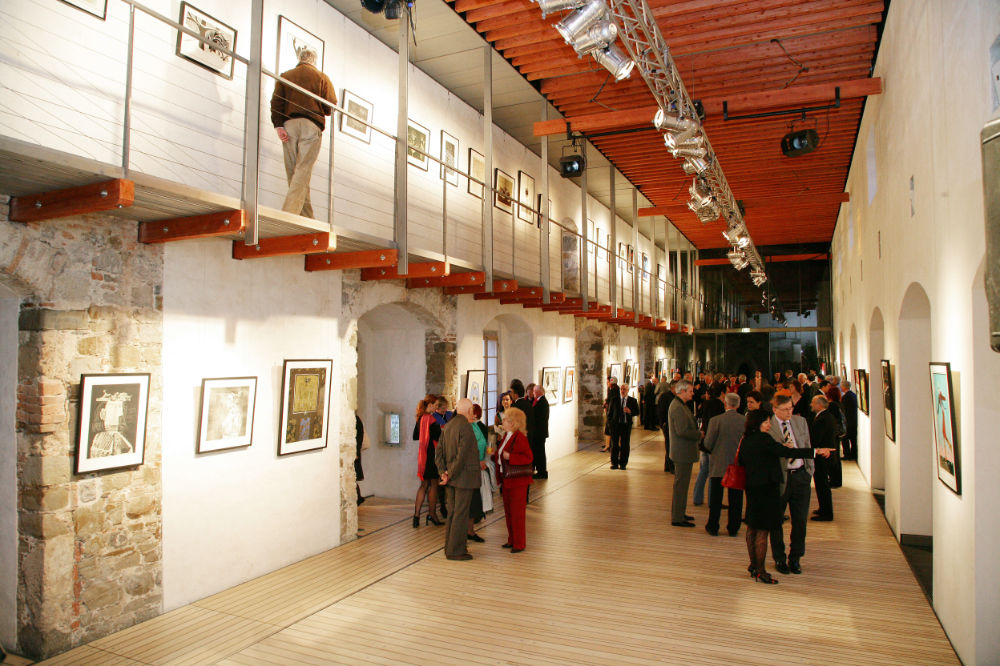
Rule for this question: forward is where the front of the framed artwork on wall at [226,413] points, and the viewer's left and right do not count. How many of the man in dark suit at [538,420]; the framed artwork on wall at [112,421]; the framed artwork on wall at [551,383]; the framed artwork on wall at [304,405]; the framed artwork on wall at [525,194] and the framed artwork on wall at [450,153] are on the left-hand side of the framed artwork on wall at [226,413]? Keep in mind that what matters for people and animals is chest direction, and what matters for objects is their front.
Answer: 5

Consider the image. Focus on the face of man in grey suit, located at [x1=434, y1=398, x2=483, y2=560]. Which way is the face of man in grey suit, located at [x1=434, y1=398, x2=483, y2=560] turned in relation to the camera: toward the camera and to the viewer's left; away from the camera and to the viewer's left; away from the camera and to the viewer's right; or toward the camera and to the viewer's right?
away from the camera and to the viewer's right

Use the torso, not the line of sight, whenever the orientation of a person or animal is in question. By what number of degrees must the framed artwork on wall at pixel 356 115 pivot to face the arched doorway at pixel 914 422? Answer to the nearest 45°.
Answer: approximately 45° to its left

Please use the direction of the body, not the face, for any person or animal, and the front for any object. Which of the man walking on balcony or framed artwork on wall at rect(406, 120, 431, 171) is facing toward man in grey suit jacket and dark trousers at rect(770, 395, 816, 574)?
the framed artwork on wall

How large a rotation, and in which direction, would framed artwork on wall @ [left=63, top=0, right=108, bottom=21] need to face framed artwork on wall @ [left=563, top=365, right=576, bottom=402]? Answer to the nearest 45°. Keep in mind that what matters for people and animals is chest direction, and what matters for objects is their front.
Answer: approximately 90° to its left

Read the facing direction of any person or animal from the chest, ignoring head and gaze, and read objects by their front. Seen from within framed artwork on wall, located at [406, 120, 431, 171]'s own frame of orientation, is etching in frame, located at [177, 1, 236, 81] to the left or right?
on its right

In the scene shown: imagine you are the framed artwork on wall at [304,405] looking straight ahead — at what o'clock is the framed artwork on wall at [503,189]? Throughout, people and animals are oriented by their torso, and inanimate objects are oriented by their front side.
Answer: the framed artwork on wall at [503,189] is roughly at 9 o'clock from the framed artwork on wall at [304,405].

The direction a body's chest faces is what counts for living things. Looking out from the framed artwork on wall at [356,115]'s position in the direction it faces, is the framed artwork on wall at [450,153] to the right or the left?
on its left

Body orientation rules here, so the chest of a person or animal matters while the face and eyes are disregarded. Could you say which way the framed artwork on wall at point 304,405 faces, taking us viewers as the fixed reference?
facing the viewer and to the right of the viewer

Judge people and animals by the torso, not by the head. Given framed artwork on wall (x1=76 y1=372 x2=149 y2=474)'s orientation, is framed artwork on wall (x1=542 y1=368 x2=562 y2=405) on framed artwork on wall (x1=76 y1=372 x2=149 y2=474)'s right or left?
on its left

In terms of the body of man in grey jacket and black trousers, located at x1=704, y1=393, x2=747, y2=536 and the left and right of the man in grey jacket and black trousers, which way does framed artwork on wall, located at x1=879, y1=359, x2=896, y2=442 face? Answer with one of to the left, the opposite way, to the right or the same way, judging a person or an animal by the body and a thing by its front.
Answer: to the left
